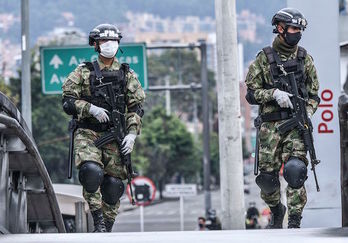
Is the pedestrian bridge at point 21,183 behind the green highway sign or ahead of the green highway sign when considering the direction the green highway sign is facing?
ahead

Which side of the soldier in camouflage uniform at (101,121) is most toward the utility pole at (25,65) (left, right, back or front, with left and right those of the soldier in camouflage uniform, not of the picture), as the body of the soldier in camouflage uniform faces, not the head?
back

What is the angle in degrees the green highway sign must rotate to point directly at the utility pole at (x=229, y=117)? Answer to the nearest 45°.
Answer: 0° — it already faces it

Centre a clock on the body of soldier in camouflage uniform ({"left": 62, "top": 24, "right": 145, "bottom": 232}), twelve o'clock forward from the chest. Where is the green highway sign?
The green highway sign is roughly at 6 o'clock from the soldier in camouflage uniform.

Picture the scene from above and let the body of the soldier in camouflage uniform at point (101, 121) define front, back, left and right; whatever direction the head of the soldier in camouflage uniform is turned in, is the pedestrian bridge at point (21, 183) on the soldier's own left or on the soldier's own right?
on the soldier's own right

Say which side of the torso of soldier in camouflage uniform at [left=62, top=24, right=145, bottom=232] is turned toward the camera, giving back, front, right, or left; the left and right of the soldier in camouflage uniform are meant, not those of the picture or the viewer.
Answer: front

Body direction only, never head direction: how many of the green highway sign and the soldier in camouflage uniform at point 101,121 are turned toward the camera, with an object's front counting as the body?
2

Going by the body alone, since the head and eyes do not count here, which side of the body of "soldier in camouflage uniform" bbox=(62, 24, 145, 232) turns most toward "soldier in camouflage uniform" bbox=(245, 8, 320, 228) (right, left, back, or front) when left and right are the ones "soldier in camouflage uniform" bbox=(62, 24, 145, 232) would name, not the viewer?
left

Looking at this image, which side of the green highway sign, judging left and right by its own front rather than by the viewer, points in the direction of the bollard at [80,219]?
front

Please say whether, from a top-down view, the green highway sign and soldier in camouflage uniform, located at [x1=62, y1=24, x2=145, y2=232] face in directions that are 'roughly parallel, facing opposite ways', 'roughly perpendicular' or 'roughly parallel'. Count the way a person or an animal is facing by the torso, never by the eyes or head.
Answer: roughly parallel

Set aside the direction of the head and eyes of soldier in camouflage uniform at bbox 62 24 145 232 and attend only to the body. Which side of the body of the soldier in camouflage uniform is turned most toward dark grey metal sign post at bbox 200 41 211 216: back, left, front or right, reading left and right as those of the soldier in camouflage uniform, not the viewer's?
back
